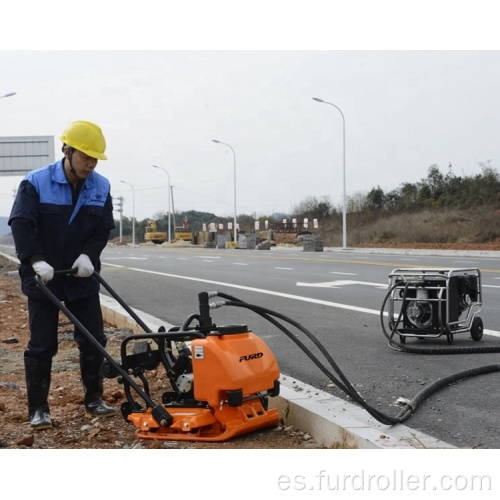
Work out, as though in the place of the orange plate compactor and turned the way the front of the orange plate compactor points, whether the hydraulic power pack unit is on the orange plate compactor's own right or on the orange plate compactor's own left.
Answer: on the orange plate compactor's own left

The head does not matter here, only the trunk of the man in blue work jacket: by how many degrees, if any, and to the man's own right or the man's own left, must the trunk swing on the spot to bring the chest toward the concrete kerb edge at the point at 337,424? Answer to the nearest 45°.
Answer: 0° — they already face it

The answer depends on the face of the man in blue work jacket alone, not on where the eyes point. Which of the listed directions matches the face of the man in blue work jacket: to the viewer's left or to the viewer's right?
to the viewer's right

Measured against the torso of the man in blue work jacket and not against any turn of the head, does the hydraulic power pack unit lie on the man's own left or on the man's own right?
on the man's own left

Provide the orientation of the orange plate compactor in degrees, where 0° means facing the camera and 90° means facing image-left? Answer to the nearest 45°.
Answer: approximately 315°

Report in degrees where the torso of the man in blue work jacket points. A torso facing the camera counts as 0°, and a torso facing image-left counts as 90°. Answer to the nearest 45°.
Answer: approximately 315°
